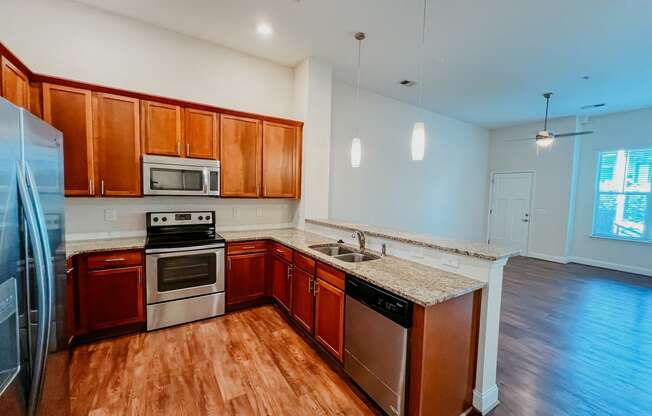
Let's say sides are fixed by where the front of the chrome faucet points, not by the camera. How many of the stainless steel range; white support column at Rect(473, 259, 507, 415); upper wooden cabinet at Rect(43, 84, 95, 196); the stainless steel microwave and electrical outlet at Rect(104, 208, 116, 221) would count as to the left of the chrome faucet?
1

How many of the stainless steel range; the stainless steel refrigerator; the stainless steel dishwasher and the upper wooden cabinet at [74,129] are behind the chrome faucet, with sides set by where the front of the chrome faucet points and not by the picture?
0

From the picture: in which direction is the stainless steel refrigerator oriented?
to the viewer's right

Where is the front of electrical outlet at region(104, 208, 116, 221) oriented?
toward the camera

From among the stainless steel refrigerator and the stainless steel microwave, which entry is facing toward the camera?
the stainless steel microwave

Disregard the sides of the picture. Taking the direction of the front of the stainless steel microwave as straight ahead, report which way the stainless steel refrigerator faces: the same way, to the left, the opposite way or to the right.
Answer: to the left

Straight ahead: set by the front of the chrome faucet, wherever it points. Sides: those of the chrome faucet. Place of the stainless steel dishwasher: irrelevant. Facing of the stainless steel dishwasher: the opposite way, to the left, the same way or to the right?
the same way

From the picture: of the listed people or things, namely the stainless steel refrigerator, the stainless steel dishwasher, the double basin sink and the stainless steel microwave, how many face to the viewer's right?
1

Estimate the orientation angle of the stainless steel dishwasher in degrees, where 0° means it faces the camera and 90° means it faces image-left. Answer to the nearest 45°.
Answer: approximately 45°

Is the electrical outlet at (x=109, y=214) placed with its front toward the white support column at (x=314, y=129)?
no

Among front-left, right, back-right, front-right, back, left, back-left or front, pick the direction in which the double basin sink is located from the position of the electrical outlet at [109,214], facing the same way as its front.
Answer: front-left

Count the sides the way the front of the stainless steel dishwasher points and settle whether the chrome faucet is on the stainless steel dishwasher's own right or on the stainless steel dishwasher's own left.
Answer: on the stainless steel dishwasher's own right

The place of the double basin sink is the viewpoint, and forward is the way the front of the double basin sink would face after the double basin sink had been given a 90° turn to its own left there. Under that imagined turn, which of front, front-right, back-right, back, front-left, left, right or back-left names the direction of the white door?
left

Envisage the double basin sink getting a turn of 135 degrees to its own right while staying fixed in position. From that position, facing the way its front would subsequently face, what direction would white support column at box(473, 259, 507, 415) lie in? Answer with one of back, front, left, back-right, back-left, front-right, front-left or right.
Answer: back-right

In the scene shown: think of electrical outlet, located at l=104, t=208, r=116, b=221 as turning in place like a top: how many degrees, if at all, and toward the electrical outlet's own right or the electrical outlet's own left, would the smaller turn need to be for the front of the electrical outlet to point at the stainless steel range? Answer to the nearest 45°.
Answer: approximately 45° to the electrical outlet's own left

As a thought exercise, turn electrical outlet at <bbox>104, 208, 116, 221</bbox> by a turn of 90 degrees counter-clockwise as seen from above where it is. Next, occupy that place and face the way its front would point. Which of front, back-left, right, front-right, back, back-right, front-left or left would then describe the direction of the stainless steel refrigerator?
right
